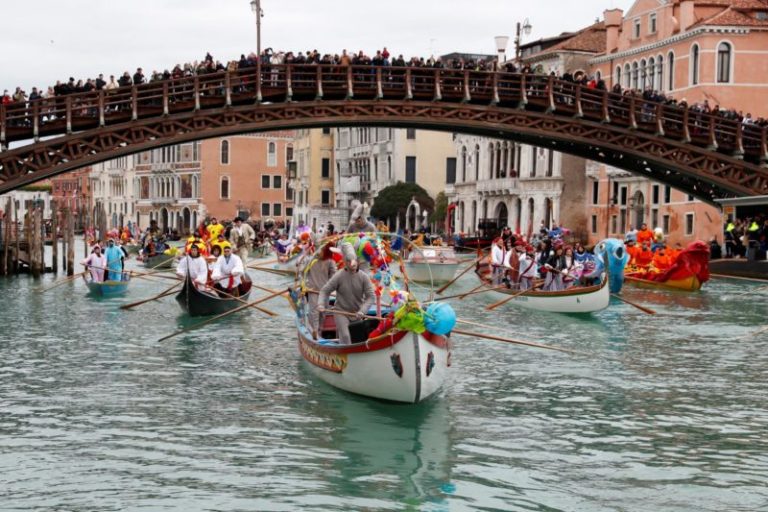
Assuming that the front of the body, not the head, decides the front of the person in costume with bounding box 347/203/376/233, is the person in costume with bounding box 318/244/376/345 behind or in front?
in front

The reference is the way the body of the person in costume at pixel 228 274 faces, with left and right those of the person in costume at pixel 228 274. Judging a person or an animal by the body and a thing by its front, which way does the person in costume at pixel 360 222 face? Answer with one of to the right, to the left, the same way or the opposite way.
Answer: the same way

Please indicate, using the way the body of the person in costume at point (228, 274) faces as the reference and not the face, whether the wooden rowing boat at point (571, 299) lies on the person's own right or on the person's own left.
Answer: on the person's own left

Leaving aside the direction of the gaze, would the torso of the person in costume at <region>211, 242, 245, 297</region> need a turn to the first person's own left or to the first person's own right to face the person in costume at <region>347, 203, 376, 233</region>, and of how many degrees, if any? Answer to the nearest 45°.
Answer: approximately 45° to the first person's own left

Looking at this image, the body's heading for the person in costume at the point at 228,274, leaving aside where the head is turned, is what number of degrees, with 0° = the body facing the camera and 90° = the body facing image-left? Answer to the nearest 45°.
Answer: approximately 0°

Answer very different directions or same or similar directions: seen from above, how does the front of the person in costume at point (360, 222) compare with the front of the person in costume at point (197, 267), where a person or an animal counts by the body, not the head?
same or similar directions

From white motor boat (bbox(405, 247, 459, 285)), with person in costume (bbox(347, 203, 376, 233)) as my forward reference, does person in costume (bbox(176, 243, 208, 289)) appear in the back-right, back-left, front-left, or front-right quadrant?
front-right

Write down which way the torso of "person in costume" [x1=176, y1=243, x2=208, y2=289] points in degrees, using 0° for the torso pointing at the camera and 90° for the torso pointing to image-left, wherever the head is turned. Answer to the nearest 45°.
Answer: approximately 0°

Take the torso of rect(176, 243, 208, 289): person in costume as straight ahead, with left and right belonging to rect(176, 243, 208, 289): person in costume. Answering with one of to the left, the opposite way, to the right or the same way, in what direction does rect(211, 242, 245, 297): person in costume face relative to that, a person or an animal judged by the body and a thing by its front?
the same way

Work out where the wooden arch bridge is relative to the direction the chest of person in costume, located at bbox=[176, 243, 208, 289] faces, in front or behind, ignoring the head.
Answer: behind

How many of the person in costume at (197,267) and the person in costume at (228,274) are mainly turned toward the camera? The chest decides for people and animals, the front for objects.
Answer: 2

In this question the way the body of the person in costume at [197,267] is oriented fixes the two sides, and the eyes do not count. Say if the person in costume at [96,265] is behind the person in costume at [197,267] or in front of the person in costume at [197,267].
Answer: behind

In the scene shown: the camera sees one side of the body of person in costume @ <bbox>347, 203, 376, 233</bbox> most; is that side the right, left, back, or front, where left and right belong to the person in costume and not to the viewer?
front
